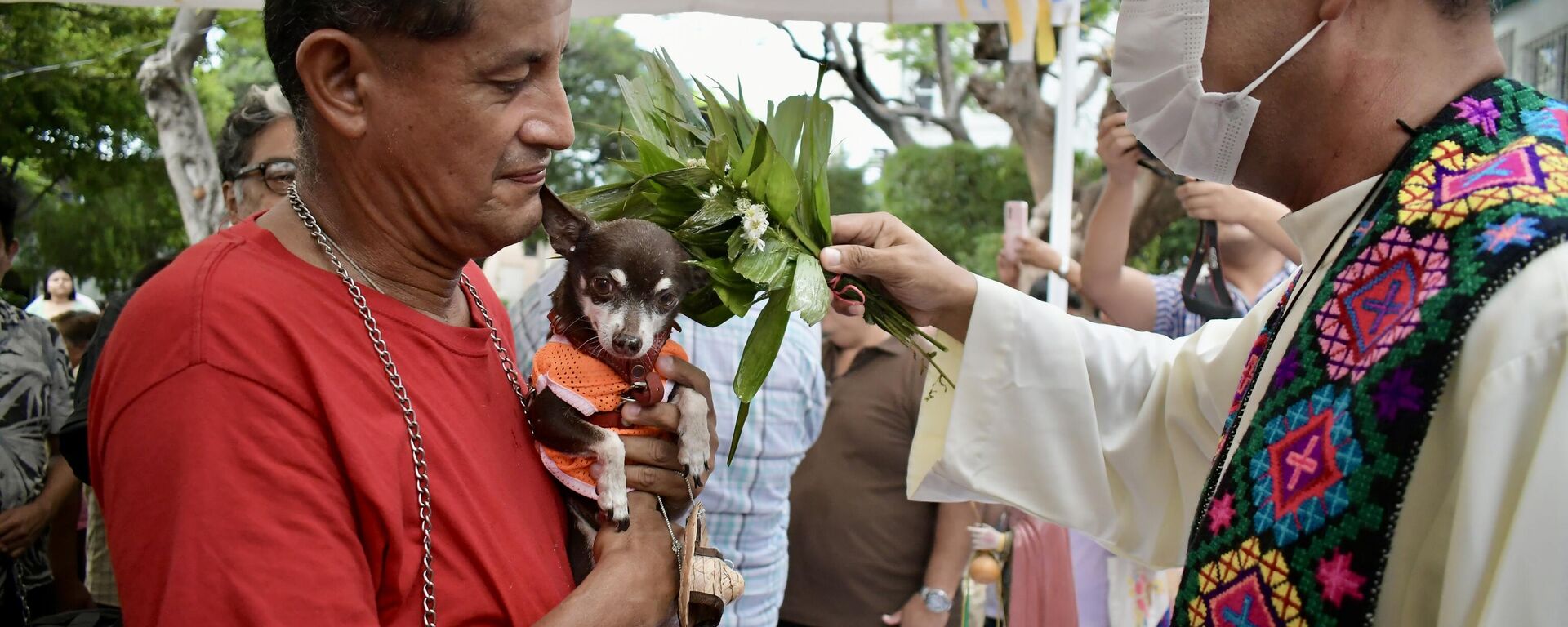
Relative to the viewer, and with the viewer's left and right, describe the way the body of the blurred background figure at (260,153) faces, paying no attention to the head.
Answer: facing the viewer and to the right of the viewer

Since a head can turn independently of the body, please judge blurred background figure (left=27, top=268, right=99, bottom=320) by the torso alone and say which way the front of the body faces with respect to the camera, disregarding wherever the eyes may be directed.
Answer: toward the camera

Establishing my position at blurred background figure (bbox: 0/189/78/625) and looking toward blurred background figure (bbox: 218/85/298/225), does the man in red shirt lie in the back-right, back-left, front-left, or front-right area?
front-right

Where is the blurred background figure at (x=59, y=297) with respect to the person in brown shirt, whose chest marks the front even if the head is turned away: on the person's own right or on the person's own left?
on the person's own right

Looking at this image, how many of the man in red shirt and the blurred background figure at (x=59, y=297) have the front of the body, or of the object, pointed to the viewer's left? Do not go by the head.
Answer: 0

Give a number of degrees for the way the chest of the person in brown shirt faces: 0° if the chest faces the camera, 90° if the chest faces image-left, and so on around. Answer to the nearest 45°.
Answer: approximately 45°

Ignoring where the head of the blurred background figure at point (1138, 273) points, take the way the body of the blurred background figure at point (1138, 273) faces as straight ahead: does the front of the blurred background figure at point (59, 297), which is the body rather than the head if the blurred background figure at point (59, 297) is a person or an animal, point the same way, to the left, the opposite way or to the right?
to the left

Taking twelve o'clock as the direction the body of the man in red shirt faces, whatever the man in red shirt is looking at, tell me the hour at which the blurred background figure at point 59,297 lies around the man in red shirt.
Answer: The blurred background figure is roughly at 7 o'clock from the man in red shirt.

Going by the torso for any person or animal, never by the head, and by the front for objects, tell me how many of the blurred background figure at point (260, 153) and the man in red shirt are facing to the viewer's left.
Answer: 0
